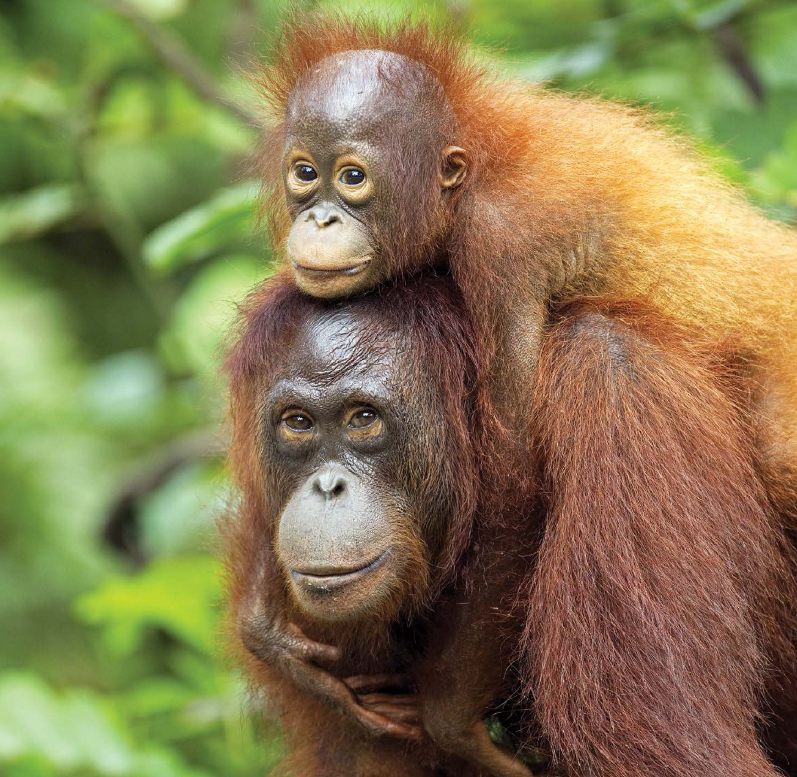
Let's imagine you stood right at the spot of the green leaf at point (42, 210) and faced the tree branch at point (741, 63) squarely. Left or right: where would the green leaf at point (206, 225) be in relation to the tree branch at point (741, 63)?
right

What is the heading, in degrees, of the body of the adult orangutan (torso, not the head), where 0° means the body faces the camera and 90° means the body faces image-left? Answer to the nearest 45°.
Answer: approximately 45°

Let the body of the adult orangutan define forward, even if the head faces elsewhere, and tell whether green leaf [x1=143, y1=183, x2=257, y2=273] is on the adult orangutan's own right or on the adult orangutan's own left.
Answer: on the adult orangutan's own right

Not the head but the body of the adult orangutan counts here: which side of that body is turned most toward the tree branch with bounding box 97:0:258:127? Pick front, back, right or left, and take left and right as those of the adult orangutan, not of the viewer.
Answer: right

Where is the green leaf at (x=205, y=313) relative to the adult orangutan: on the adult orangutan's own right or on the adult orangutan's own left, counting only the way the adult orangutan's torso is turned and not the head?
on the adult orangutan's own right
